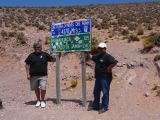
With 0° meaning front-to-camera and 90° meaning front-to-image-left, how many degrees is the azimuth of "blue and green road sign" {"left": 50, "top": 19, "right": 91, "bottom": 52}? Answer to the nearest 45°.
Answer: approximately 45°

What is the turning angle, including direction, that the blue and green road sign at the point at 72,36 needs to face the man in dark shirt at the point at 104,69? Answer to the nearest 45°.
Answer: approximately 90° to its left

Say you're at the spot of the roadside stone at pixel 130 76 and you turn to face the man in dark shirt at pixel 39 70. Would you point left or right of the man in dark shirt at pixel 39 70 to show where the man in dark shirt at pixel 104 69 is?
left

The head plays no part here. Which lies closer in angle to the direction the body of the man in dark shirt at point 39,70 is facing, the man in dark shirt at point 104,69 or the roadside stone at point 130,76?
the man in dark shirt

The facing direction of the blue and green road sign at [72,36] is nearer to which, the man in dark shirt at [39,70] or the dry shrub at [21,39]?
the man in dark shirt

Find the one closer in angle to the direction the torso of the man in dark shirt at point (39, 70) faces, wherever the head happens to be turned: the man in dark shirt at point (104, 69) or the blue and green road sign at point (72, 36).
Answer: the man in dark shirt

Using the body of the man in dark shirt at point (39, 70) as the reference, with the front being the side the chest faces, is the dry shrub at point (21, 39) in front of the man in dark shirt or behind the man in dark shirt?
behind

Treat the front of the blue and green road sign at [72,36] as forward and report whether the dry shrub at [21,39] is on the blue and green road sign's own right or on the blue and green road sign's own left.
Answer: on the blue and green road sign's own right

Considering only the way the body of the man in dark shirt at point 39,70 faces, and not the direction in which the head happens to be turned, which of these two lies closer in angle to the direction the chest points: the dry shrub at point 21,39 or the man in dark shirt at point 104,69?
the man in dark shirt

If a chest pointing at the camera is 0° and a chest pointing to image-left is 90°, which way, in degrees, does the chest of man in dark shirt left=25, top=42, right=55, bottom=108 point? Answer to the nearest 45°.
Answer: approximately 0°
